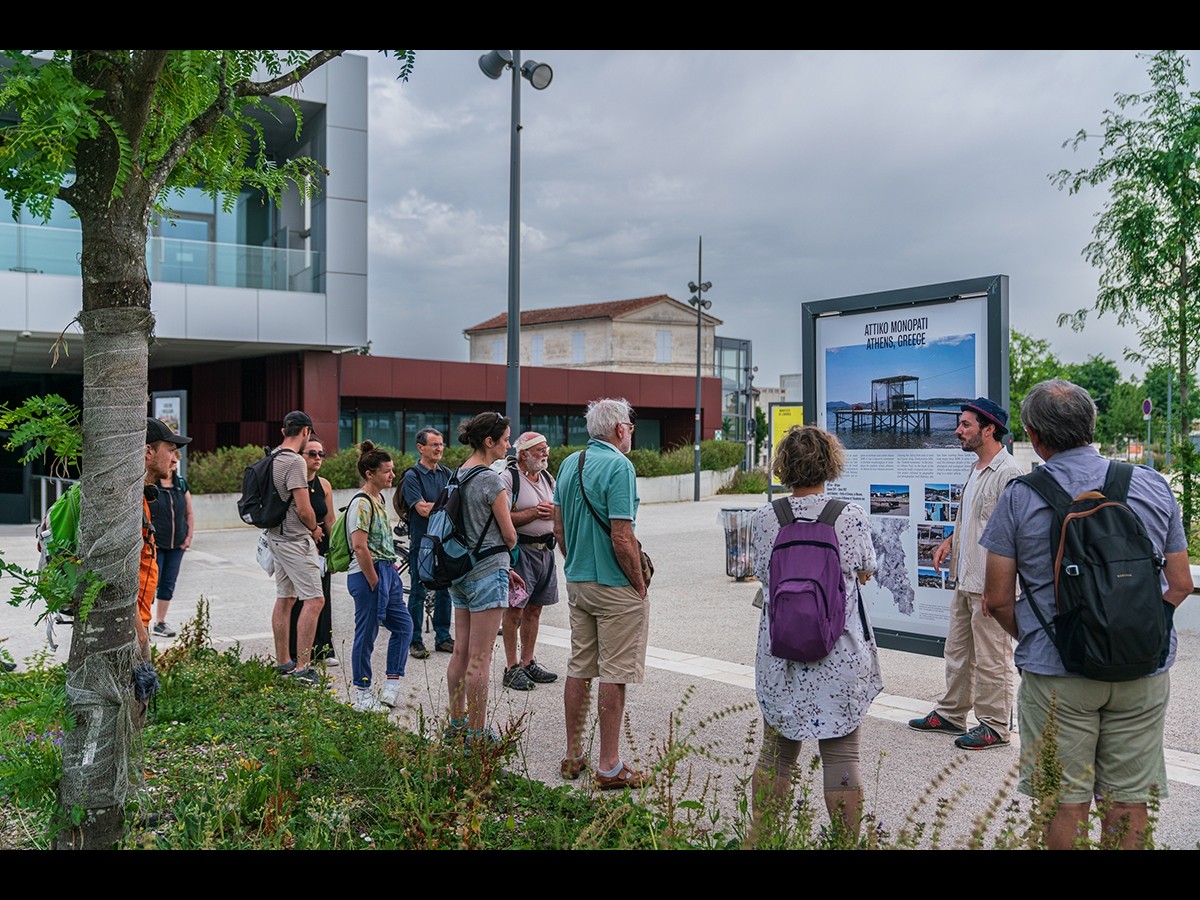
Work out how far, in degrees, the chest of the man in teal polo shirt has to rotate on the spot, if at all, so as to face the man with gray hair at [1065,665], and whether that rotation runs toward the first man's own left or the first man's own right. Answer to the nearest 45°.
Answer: approximately 90° to the first man's own right

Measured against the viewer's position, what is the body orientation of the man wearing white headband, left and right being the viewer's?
facing the viewer and to the right of the viewer

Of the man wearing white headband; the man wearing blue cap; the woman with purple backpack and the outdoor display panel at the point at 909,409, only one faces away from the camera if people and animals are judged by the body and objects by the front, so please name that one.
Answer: the woman with purple backpack

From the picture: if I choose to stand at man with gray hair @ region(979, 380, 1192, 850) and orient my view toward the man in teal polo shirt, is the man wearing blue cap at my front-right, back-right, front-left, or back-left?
front-right

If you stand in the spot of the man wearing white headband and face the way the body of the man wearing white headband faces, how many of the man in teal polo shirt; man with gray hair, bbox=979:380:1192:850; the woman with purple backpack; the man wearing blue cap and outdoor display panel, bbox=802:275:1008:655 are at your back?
0

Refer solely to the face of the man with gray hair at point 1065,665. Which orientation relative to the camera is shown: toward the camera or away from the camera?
away from the camera

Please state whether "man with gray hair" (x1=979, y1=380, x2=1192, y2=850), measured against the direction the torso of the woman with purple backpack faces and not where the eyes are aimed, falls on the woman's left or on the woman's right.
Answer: on the woman's right

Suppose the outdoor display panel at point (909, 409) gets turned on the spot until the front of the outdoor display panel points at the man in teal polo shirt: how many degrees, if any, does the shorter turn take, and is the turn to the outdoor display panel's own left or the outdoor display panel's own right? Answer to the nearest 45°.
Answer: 0° — it already faces them

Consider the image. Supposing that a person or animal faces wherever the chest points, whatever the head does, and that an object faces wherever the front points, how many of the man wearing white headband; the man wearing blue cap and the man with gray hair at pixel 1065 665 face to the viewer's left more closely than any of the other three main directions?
1

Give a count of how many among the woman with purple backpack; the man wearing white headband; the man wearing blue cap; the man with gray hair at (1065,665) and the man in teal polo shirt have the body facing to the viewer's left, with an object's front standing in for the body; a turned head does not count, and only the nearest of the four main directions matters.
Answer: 1

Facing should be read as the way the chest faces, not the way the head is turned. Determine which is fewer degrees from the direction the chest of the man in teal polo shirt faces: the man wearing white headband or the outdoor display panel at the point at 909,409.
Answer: the outdoor display panel

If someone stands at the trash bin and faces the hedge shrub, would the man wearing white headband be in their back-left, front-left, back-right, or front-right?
back-left

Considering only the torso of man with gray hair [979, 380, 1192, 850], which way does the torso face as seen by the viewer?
away from the camera

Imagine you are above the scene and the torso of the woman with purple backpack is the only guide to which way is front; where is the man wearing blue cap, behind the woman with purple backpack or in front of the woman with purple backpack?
in front

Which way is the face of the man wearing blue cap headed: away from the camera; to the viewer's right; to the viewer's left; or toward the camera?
to the viewer's left

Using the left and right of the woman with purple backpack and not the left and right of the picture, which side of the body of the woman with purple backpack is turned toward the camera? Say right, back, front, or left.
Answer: back

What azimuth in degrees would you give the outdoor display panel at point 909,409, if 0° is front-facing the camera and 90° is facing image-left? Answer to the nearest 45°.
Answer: approximately 45°

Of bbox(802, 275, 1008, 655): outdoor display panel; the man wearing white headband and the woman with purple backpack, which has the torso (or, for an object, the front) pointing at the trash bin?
the woman with purple backpack
